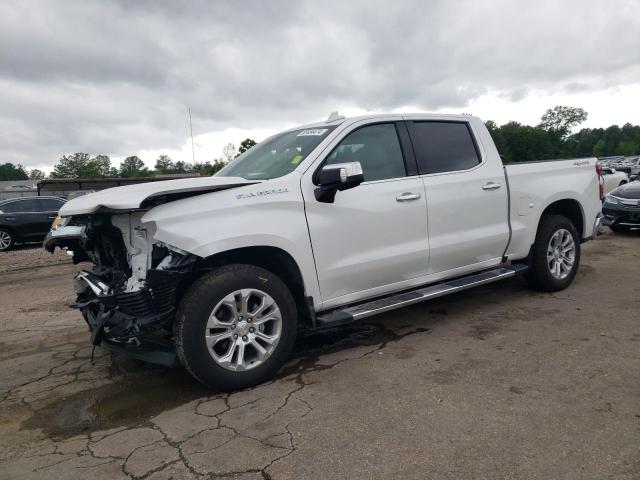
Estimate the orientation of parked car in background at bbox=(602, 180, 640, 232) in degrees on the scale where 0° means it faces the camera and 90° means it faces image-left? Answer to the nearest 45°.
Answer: approximately 45°

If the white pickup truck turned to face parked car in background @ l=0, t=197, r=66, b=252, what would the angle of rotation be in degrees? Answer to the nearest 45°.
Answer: approximately 90° to its right

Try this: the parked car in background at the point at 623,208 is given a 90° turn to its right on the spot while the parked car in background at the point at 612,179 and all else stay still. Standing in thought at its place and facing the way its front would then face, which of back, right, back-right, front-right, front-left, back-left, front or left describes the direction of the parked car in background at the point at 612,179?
front-right

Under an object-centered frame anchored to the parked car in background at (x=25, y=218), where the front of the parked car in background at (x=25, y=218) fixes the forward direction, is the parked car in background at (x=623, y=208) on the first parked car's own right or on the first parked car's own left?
on the first parked car's own right

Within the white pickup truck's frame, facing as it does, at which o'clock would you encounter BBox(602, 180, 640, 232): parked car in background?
The parked car in background is roughly at 6 o'clock from the white pickup truck.

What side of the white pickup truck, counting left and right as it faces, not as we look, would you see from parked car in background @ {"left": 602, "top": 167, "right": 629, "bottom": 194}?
back

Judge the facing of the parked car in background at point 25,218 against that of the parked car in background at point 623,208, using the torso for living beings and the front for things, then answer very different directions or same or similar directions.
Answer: very different directions
